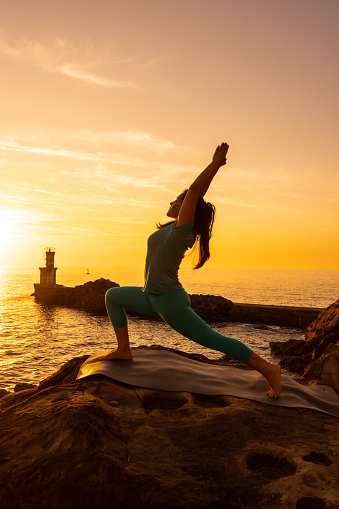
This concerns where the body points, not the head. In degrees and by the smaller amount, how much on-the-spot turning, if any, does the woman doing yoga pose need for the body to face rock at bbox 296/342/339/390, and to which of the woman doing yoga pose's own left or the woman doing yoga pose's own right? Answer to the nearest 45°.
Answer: approximately 135° to the woman doing yoga pose's own right

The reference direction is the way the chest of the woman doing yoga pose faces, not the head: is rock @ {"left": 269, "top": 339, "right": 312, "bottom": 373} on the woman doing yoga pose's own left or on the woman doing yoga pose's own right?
on the woman doing yoga pose's own right

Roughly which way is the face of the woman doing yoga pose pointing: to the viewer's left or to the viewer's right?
to the viewer's left

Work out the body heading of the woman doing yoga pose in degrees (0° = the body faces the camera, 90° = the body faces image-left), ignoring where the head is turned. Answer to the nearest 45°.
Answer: approximately 90°

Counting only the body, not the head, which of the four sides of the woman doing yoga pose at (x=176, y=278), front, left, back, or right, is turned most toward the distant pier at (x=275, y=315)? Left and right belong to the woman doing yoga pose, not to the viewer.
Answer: right

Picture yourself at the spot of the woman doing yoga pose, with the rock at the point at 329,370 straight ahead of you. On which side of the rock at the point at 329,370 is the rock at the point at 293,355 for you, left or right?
left

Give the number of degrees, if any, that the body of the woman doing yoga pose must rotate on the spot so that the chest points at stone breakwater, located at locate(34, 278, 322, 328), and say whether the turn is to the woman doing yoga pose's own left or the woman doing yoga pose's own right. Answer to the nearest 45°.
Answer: approximately 90° to the woman doing yoga pose's own right
